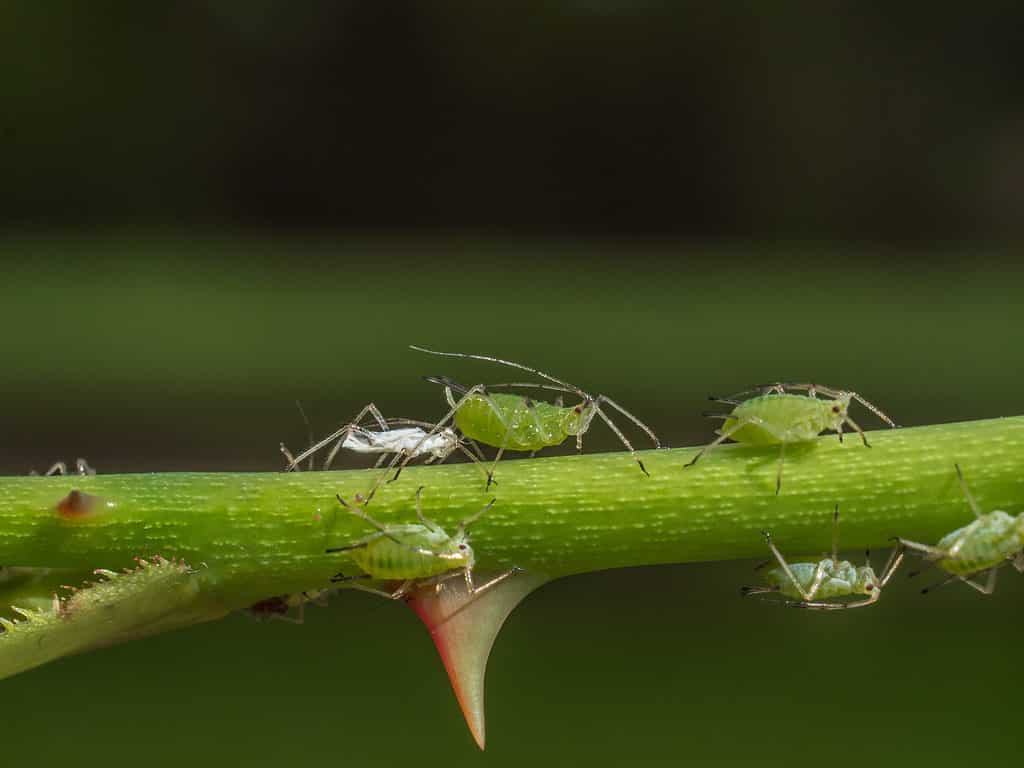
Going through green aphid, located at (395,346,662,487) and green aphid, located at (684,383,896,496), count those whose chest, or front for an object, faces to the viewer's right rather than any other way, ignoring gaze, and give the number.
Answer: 2

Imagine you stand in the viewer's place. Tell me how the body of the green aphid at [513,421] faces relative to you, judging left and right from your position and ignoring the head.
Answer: facing to the right of the viewer

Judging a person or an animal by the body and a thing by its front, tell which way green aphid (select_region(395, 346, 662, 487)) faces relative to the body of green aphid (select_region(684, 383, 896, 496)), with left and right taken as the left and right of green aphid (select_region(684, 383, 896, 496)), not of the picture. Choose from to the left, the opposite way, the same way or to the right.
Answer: the same way

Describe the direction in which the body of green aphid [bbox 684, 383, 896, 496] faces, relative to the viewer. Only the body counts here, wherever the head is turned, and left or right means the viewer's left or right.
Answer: facing to the right of the viewer
